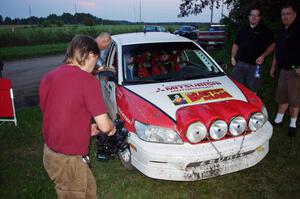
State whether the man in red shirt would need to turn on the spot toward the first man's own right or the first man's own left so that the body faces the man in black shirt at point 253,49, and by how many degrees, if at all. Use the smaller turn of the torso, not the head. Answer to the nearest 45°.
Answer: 0° — they already face them

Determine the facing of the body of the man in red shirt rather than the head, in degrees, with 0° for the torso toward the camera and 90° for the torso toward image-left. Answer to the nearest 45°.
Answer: approximately 225°

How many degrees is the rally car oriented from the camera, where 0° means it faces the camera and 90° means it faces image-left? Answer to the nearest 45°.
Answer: approximately 315°

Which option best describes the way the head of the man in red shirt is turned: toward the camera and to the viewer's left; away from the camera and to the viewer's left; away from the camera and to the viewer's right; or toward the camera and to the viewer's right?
away from the camera and to the viewer's right

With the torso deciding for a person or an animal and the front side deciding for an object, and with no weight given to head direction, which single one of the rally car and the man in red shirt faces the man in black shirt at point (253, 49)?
the man in red shirt

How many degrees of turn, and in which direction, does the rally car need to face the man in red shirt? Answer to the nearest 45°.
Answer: approximately 90° to its right

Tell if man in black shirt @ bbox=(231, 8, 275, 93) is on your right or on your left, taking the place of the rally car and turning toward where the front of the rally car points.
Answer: on your left

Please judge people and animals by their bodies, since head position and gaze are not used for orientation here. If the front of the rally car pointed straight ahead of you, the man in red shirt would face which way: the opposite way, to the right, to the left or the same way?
to the left

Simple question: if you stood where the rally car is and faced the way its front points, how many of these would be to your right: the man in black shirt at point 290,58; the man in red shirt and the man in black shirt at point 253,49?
1
